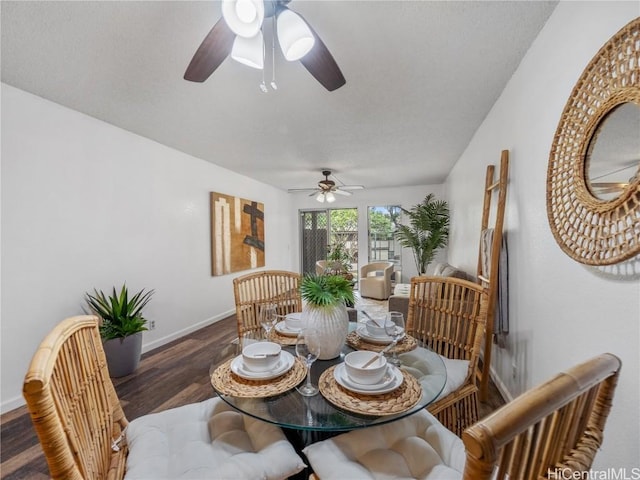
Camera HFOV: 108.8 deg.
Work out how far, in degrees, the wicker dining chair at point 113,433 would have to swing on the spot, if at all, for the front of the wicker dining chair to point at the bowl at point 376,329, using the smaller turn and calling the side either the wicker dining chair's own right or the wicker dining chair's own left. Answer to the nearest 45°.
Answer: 0° — it already faces it

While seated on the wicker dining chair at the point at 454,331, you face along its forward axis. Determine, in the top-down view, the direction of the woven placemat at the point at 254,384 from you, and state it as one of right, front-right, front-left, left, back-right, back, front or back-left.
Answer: front

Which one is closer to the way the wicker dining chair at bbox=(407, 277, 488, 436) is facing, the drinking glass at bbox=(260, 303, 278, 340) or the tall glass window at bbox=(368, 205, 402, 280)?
the drinking glass

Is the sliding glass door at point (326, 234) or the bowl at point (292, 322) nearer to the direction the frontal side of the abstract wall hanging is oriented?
the bowl

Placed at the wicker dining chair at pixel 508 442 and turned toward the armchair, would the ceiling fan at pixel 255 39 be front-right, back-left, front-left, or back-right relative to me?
front-left

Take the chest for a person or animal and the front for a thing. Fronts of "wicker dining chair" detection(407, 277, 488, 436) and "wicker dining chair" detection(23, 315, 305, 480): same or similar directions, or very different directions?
very different directions

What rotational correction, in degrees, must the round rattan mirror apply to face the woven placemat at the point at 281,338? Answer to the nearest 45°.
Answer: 0° — it already faces it

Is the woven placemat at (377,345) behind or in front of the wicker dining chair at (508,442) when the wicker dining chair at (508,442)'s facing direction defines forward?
in front

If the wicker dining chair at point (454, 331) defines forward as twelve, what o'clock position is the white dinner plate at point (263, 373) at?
The white dinner plate is roughly at 12 o'clock from the wicker dining chair.

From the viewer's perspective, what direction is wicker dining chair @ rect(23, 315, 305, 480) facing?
to the viewer's right

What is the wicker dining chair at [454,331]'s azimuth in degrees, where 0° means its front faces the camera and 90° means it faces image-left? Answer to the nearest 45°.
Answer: approximately 45°

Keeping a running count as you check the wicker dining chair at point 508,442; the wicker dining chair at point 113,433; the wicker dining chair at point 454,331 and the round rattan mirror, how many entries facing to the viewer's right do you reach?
1

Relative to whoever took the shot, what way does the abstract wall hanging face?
facing the viewer and to the right of the viewer

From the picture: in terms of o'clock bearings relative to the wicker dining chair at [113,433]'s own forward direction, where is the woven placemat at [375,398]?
The woven placemat is roughly at 1 o'clock from the wicker dining chair.

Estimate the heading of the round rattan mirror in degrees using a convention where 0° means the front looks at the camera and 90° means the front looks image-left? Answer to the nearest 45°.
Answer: approximately 45°

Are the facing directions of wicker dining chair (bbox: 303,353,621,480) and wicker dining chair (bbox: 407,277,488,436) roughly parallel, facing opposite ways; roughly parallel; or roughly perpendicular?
roughly perpendicular

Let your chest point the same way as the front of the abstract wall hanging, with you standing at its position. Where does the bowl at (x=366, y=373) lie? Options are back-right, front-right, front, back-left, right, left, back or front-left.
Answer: front-right

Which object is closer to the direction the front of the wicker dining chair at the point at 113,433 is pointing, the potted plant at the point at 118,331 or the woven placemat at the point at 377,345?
the woven placemat

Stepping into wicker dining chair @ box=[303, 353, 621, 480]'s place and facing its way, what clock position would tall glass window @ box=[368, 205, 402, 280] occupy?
The tall glass window is roughly at 1 o'clock from the wicker dining chair.
